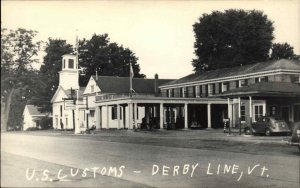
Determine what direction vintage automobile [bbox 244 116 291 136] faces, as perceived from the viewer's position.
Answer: facing away from the viewer and to the left of the viewer

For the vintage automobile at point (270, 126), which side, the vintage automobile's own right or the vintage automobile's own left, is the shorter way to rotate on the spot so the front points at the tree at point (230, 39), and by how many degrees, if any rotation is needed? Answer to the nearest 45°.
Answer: approximately 45° to the vintage automobile's own right
